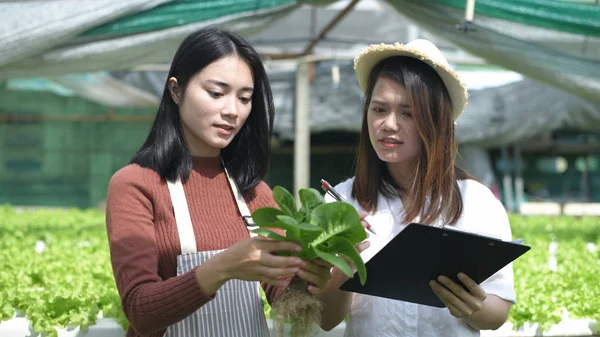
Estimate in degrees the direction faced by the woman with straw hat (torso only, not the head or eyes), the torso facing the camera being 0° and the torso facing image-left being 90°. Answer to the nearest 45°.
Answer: approximately 45°

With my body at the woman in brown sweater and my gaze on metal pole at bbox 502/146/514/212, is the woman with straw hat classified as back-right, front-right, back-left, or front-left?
front-right

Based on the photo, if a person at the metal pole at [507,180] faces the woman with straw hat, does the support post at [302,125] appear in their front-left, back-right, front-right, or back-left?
front-right

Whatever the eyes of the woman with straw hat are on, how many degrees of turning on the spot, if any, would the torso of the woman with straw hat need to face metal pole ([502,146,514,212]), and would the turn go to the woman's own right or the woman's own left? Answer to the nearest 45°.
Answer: approximately 135° to the woman's own right

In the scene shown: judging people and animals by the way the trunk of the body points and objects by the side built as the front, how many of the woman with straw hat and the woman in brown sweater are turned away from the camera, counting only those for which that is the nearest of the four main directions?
0

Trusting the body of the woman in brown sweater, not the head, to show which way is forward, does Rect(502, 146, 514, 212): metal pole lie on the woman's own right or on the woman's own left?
on the woman's own left

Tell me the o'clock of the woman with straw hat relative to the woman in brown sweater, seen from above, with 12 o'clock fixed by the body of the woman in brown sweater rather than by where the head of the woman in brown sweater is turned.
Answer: The woman with straw hat is roughly at 10 o'clock from the woman in brown sweater.

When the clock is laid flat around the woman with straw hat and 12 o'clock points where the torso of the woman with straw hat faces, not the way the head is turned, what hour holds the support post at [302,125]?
The support post is roughly at 4 o'clock from the woman with straw hat.

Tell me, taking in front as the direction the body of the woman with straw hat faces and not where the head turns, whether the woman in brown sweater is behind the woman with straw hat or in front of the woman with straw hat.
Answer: in front

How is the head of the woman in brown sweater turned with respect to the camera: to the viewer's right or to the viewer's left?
to the viewer's right
